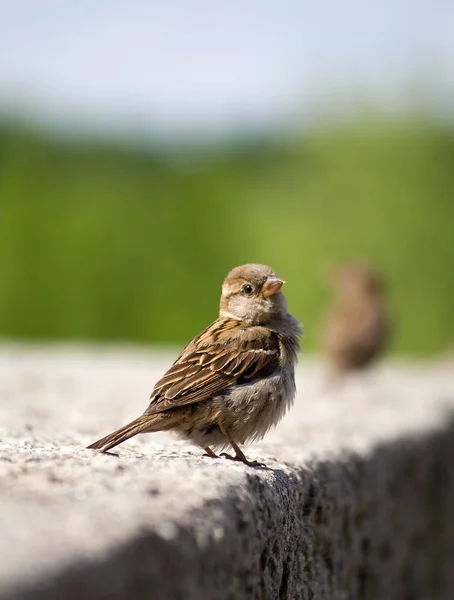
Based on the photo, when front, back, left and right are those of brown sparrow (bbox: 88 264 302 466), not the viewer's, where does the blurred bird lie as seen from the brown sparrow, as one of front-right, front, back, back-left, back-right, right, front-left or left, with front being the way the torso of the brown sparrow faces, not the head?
left

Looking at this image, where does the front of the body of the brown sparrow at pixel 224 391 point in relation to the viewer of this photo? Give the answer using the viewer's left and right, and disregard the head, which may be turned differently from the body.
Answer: facing to the right of the viewer
